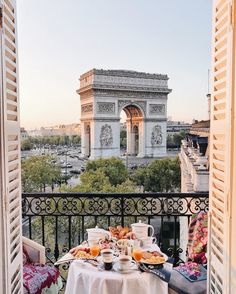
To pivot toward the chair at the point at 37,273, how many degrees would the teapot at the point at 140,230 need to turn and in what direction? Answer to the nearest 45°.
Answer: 0° — it already faces it

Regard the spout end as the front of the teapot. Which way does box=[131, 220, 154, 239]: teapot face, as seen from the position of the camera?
facing to the left of the viewer

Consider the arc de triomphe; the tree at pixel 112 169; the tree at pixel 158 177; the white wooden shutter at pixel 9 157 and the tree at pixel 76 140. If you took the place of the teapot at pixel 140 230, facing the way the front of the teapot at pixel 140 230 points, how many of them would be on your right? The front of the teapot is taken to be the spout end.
4

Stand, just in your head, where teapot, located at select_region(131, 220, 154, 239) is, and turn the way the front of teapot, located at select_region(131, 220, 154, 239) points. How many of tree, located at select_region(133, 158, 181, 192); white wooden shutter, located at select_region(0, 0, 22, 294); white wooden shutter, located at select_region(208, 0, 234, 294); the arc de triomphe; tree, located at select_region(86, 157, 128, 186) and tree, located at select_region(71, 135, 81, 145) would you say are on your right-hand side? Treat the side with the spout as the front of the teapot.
4

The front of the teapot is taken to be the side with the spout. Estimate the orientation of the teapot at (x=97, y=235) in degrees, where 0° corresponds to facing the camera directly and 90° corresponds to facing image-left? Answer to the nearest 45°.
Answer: approximately 90°

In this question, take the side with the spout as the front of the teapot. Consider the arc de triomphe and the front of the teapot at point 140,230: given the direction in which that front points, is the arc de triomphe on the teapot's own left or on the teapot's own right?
on the teapot's own right

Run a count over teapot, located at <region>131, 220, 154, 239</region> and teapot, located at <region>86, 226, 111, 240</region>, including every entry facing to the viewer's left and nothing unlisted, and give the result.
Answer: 2
